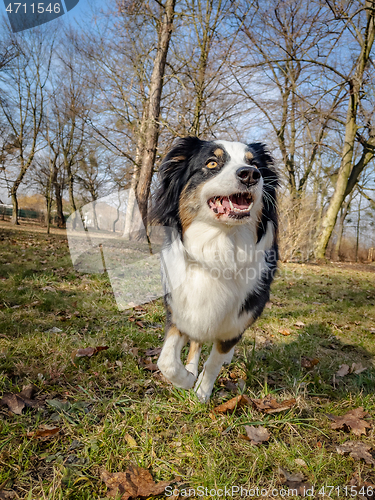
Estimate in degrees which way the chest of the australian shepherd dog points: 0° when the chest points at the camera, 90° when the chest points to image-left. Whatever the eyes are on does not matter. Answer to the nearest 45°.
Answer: approximately 0°

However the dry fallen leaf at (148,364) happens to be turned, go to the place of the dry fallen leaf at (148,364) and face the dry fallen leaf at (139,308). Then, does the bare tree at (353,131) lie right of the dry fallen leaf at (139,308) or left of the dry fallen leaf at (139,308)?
right

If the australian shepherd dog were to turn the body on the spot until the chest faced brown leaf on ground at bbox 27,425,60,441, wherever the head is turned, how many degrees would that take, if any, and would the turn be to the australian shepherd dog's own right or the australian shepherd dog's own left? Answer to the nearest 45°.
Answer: approximately 45° to the australian shepherd dog's own right

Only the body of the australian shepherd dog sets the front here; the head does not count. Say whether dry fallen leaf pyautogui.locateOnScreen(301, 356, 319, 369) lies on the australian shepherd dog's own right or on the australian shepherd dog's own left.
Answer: on the australian shepherd dog's own left

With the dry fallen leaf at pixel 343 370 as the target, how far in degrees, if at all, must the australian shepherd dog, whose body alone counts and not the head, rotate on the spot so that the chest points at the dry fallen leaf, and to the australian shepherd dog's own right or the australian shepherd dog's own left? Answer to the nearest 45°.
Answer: approximately 135° to the australian shepherd dog's own left

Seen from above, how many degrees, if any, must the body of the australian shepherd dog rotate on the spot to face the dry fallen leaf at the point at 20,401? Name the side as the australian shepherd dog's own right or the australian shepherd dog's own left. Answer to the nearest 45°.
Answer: approximately 45° to the australian shepherd dog's own right
